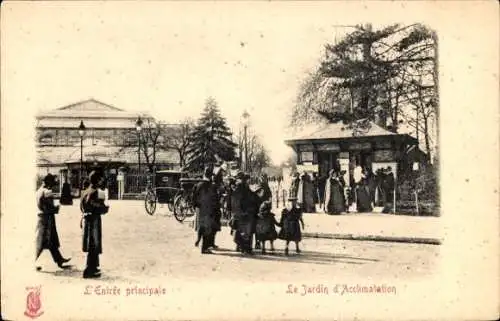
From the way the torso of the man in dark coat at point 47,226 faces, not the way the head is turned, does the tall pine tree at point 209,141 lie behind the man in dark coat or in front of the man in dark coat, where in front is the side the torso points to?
in front

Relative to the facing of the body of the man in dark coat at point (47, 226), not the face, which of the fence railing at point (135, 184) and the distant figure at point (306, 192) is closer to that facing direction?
the distant figure

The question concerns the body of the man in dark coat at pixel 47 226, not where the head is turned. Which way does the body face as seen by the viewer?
to the viewer's right
